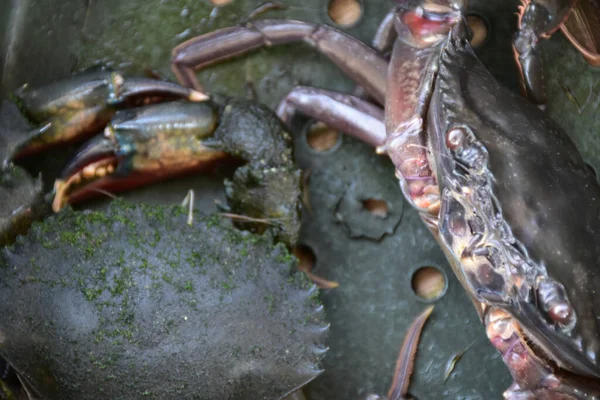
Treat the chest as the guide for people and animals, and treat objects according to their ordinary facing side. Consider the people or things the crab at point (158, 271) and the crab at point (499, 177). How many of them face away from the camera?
1

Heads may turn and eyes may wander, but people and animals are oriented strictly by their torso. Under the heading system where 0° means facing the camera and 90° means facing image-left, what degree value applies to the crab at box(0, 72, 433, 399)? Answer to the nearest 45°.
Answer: approximately 180°

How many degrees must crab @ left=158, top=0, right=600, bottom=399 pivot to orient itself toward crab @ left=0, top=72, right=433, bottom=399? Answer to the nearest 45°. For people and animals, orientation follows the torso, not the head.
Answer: approximately 45° to its right

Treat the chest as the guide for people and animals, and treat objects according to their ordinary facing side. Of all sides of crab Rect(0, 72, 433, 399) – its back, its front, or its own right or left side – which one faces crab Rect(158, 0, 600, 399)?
right

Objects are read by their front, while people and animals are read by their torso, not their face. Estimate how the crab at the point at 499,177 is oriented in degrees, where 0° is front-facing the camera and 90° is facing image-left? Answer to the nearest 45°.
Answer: approximately 45°

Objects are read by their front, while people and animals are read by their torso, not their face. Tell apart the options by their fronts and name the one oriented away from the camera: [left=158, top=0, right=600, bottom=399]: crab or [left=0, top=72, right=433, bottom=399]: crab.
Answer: [left=0, top=72, right=433, bottom=399]: crab
